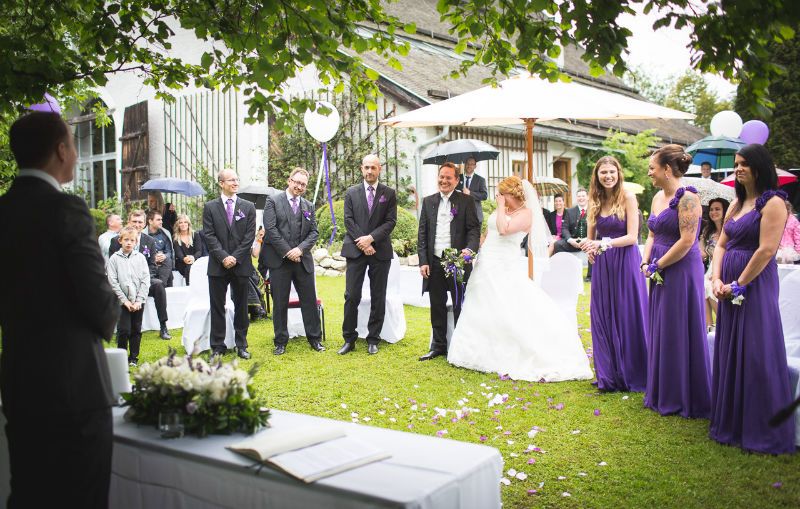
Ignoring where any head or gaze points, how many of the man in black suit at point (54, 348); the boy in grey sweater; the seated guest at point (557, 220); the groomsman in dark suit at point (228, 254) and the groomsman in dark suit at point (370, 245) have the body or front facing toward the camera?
4

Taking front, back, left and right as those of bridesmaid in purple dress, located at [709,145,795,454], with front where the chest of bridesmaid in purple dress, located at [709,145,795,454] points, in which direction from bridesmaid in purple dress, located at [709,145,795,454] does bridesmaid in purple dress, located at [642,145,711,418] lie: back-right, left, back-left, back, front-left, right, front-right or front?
right

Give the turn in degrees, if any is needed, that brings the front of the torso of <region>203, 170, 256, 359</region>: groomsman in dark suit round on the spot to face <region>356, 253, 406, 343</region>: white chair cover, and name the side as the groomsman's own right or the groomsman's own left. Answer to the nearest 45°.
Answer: approximately 90° to the groomsman's own left

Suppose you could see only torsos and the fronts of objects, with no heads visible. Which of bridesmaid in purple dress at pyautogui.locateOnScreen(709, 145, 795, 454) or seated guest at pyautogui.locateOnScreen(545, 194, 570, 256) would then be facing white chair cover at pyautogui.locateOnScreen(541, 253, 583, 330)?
the seated guest

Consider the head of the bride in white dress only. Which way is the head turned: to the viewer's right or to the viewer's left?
to the viewer's left

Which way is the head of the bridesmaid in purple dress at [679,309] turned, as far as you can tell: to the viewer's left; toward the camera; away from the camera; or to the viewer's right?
to the viewer's left

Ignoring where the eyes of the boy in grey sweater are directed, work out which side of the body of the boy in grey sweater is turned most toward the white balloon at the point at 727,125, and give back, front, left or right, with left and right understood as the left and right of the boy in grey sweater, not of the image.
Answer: left

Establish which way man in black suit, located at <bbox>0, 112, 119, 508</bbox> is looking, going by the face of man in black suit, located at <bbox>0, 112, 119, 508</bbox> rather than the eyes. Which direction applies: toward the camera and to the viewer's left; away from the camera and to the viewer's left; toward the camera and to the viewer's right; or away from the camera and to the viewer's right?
away from the camera and to the viewer's right

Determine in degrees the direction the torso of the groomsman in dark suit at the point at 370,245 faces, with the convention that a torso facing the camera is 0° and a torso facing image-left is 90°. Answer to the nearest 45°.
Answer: approximately 0°

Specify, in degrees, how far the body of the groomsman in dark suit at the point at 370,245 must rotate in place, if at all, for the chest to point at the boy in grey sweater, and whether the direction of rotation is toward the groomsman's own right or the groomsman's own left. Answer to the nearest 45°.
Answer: approximately 90° to the groomsman's own right

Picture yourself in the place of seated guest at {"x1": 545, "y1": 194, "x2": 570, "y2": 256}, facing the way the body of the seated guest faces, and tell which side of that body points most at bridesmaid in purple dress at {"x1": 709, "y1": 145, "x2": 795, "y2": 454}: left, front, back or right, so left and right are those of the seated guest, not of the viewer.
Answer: front
